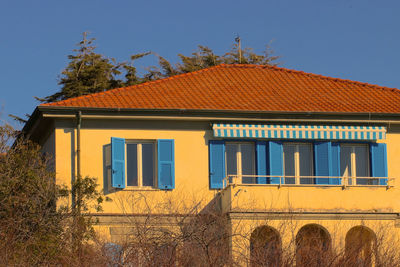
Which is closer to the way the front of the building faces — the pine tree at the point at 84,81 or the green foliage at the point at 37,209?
the green foliage

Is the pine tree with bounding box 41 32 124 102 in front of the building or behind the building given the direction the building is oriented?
behind

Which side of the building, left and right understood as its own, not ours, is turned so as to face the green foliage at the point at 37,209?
right

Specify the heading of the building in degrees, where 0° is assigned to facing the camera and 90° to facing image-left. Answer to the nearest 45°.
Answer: approximately 0°
